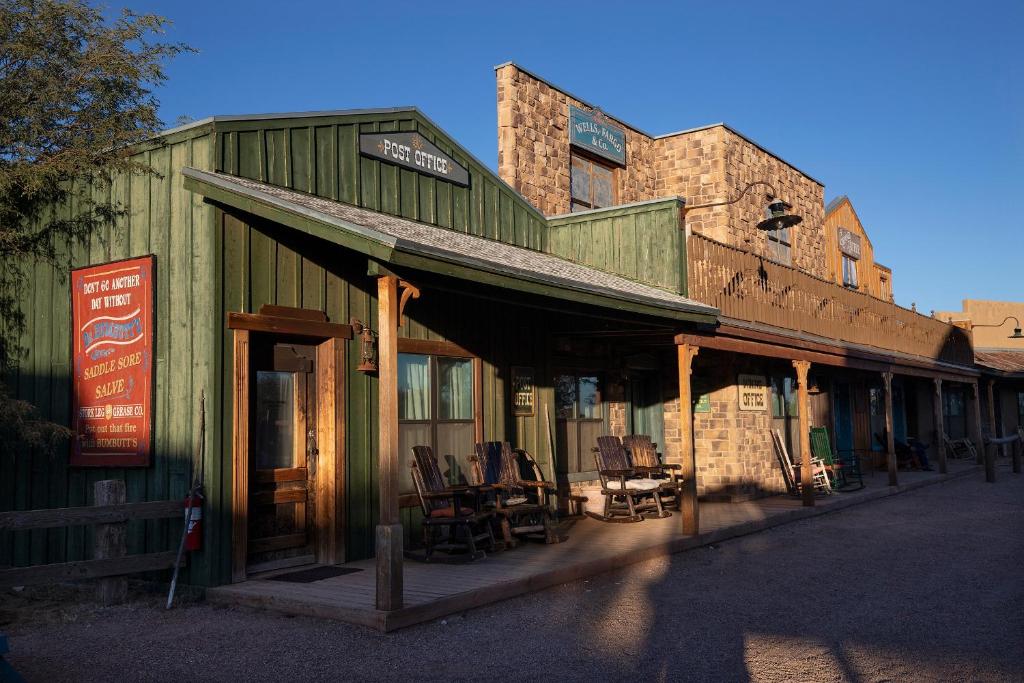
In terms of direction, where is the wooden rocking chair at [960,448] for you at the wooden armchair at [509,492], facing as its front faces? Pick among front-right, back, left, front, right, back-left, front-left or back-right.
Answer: left

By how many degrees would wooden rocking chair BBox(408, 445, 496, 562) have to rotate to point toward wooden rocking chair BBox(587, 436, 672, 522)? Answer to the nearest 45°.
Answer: approximately 90° to its left

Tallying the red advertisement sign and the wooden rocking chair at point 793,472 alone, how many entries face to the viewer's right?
1

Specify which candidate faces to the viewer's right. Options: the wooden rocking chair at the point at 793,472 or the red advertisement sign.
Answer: the wooden rocking chair

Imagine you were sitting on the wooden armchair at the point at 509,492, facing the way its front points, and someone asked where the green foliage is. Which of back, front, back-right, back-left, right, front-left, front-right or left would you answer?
back-right

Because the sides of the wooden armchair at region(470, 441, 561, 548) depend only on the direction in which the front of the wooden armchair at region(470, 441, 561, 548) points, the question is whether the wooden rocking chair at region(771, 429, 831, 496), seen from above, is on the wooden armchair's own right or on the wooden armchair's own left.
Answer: on the wooden armchair's own left

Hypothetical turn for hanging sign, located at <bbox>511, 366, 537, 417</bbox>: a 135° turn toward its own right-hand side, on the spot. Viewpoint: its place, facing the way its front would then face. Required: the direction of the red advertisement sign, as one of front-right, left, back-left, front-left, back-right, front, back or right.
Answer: front-left

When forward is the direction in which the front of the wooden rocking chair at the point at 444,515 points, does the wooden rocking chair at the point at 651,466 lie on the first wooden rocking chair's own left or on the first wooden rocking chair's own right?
on the first wooden rocking chair's own left

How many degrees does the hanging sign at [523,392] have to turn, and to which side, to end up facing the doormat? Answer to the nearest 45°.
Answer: approximately 90° to its right

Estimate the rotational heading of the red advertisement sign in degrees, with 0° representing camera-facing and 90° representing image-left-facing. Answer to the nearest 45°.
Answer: approximately 45°

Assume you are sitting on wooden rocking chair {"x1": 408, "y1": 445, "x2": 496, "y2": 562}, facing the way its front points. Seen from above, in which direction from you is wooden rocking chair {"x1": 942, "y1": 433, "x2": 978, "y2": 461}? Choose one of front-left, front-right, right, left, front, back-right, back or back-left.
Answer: left

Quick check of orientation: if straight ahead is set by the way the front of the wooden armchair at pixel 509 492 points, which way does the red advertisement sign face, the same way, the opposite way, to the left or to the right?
to the right

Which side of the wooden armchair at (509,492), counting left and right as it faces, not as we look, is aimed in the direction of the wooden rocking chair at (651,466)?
left

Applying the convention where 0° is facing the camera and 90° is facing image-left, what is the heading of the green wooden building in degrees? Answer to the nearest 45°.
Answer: approximately 315°
